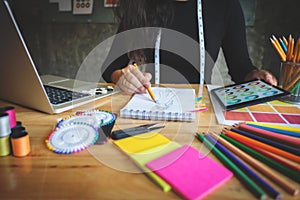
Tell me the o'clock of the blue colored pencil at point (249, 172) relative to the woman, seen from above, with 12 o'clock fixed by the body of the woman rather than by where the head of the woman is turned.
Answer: The blue colored pencil is roughly at 12 o'clock from the woman.

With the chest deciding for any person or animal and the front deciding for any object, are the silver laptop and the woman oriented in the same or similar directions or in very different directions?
very different directions

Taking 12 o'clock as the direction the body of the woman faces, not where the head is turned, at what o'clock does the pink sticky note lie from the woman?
The pink sticky note is roughly at 12 o'clock from the woman.

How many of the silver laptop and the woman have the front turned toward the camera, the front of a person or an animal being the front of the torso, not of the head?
1
